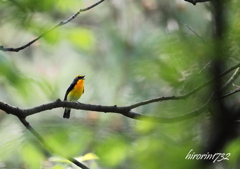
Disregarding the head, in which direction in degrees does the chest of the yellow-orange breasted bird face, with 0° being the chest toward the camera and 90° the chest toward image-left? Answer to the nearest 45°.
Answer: approximately 315°
